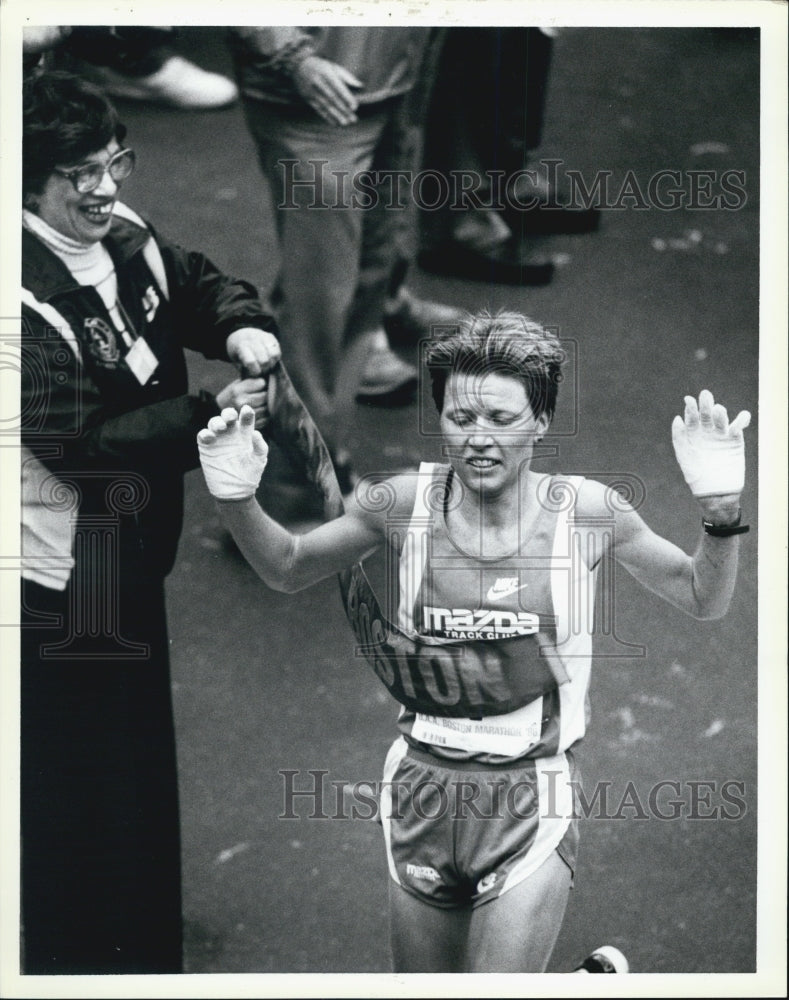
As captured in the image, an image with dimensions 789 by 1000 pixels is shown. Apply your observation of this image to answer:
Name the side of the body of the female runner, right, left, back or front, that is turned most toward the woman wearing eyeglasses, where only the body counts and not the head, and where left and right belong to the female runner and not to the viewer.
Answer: right

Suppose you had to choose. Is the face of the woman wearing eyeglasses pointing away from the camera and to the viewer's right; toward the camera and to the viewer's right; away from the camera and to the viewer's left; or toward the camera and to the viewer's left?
toward the camera and to the viewer's right

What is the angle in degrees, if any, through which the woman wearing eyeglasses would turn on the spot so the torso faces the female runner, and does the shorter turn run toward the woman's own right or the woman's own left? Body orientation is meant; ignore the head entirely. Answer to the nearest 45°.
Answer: approximately 45° to the woman's own left

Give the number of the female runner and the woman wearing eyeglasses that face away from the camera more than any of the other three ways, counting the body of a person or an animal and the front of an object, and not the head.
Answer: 0

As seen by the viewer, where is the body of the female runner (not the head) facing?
toward the camera

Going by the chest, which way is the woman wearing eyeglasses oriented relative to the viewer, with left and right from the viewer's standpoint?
facing the viewer and to the right of the viewer
